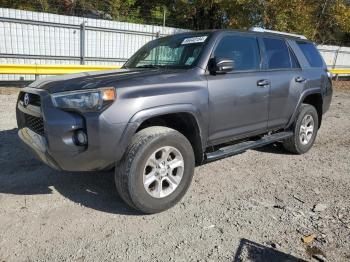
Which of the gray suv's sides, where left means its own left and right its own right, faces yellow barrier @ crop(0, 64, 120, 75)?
right

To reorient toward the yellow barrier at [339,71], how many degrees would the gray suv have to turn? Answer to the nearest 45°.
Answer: approximately 180°

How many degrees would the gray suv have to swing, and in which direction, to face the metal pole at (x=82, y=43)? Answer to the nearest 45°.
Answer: approximately 135° to its right

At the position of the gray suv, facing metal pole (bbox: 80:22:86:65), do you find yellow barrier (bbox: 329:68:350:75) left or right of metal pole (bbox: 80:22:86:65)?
right

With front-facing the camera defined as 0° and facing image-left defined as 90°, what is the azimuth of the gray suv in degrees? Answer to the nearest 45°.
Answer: approximately 45°
